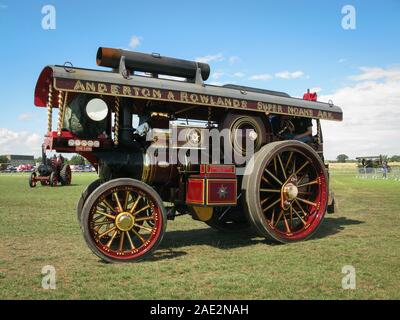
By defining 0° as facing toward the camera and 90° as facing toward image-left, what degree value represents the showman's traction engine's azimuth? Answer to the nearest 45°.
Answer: approximately 45°
